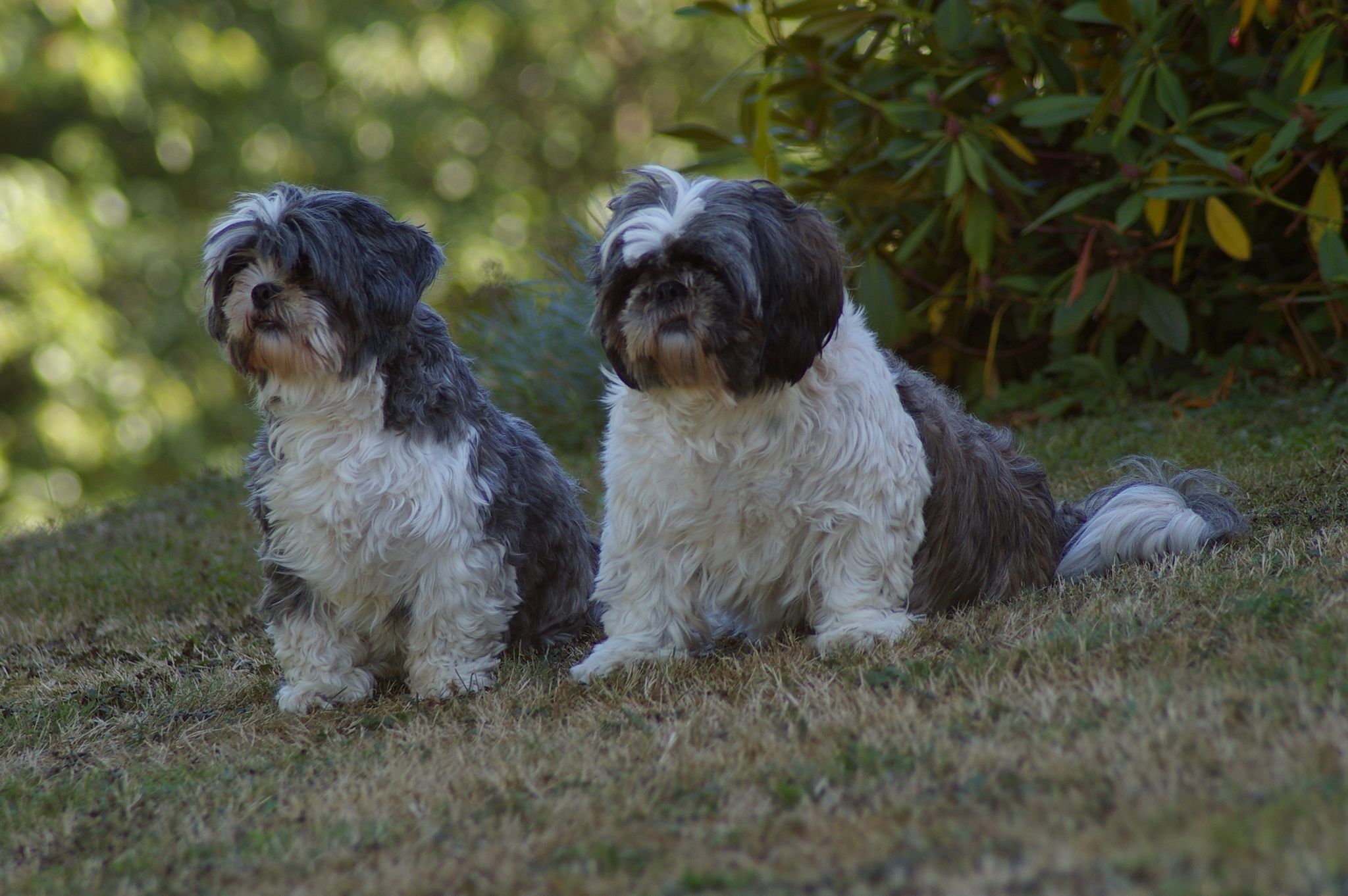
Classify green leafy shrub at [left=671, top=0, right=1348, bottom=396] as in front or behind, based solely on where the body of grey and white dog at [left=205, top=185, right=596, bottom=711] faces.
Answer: behind

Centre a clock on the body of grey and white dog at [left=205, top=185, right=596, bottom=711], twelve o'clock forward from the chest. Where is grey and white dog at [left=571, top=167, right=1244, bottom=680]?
grey and white dog at [left=571, top=167, right=1244, bottom=680] is roughly at 8 o'clock from grey and white dog at [left=205, top=185, right=596, bottom=711].

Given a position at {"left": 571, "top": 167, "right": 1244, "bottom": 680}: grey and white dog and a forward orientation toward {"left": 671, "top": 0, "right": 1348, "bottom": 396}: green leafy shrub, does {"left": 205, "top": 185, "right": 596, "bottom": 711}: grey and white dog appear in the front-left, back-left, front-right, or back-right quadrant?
back-left

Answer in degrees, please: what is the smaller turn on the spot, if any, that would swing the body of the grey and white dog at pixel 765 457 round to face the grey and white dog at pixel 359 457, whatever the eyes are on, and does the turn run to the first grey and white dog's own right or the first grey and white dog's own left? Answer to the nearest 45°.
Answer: approximately 45° to the first grey and white dog's own right

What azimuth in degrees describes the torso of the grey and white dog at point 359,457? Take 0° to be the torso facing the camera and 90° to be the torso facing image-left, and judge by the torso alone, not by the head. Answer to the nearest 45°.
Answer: approximately 45°

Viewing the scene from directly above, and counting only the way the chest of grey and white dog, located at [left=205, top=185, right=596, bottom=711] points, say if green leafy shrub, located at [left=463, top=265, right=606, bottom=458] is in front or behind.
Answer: behind

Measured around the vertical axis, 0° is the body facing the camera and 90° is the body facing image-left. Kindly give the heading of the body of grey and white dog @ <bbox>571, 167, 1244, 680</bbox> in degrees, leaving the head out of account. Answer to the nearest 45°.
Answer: approximately 45°

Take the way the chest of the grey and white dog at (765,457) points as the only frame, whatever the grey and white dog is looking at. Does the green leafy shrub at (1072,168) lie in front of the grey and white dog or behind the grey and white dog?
behind
